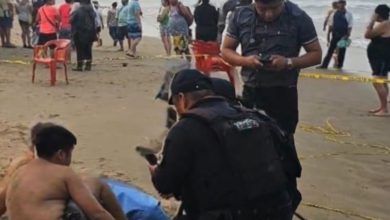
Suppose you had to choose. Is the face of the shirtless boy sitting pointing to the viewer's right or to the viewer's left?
to the viewer's right

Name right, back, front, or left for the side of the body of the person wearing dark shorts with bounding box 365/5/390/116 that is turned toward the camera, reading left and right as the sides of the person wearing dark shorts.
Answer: left

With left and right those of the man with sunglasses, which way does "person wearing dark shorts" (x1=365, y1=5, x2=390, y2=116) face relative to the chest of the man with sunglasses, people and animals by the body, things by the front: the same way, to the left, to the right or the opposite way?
to the right

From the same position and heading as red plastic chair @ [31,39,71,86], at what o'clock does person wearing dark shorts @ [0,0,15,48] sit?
The person wearing dark shorts is roughly at 4 o'clock from the red plastic chair.

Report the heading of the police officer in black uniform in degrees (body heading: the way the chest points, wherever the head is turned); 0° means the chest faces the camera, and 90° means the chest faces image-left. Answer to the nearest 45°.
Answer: approximately 135°
